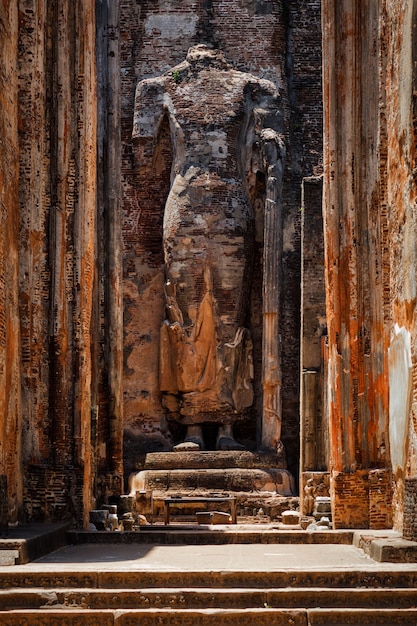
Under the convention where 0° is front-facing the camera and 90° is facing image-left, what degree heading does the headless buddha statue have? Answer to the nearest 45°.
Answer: approximately 0°

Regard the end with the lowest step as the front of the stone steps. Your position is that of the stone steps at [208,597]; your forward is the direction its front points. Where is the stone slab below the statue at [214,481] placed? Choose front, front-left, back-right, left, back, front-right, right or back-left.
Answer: back

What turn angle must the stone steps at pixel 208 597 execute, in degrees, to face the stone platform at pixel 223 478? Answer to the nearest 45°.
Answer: approximately 180°

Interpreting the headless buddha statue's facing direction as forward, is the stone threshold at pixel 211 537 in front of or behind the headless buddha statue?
in front

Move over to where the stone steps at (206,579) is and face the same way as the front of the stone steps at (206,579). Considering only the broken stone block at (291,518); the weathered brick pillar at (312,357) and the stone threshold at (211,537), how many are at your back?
3

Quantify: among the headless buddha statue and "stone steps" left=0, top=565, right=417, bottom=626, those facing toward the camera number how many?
2

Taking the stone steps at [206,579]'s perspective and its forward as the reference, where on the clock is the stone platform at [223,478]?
The stone platform is roughly at 6 o'clock from the stone steps.

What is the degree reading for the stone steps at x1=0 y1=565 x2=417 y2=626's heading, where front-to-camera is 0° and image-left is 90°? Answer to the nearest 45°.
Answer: approximately 0°
